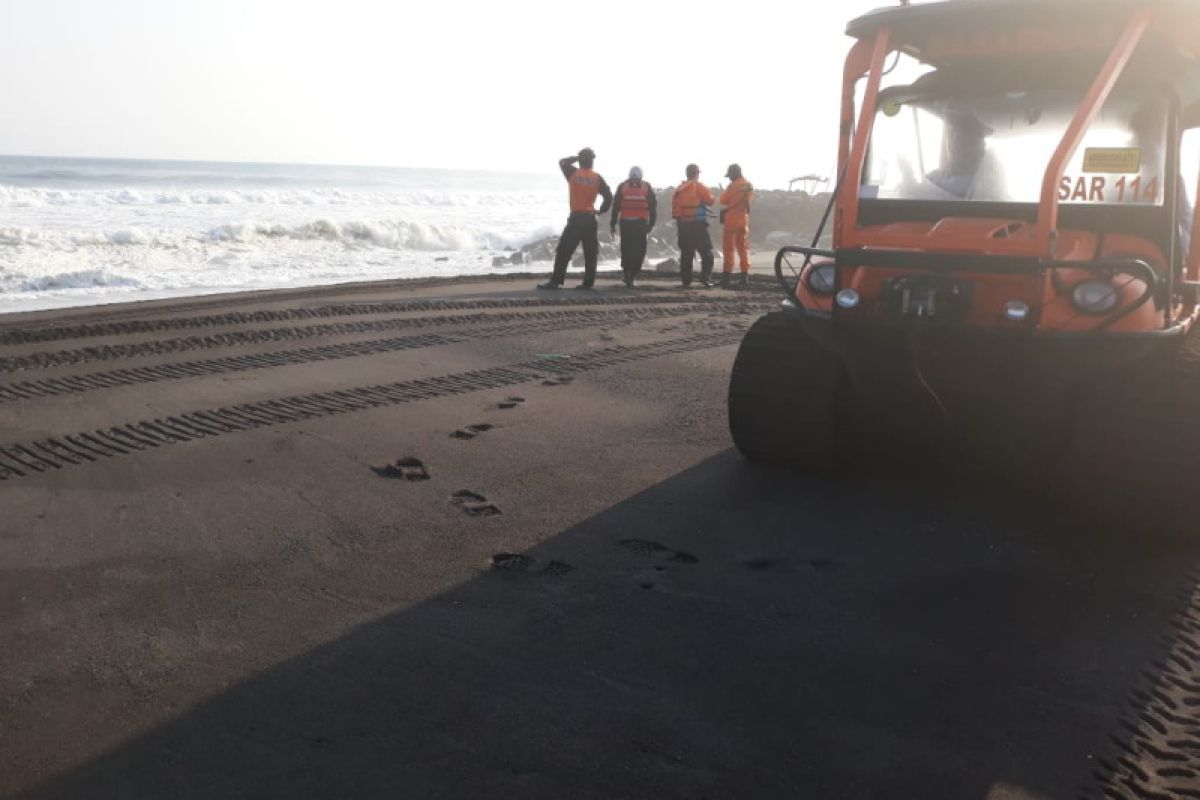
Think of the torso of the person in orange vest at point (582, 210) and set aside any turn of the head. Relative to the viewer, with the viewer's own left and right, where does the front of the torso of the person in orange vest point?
facing away from the viewer and to the left of the viewer

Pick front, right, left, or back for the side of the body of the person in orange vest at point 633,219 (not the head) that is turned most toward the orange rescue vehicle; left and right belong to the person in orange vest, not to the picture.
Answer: back

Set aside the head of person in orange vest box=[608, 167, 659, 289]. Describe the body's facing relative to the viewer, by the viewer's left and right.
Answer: facing away from the viewer

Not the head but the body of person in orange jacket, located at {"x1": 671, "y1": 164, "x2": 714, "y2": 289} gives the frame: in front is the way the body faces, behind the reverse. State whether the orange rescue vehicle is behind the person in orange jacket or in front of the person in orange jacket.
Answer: behind

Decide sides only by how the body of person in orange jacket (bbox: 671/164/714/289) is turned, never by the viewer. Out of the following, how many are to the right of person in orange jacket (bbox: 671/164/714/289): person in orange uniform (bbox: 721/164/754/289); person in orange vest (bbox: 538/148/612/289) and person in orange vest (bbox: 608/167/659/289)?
1

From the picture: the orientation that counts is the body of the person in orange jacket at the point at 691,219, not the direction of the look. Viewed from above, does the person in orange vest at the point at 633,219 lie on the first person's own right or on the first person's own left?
on the first person's own left

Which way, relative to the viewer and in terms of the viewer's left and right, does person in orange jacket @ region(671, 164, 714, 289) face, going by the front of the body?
facing away from the viewer

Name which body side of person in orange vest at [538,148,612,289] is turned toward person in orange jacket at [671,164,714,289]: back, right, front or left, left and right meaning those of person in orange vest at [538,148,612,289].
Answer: right

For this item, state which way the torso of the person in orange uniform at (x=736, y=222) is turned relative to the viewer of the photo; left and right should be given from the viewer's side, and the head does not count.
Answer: facing away from the viewer and to the left of the viewer

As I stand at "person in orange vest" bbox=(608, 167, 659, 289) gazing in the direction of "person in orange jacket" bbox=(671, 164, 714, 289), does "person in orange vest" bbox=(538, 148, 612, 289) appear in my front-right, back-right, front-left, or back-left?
back-right

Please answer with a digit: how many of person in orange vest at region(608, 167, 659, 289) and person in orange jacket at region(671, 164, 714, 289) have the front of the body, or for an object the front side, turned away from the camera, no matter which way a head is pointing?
2

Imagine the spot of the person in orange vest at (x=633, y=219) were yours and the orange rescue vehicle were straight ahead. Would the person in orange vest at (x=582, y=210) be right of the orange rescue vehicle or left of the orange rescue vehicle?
right
